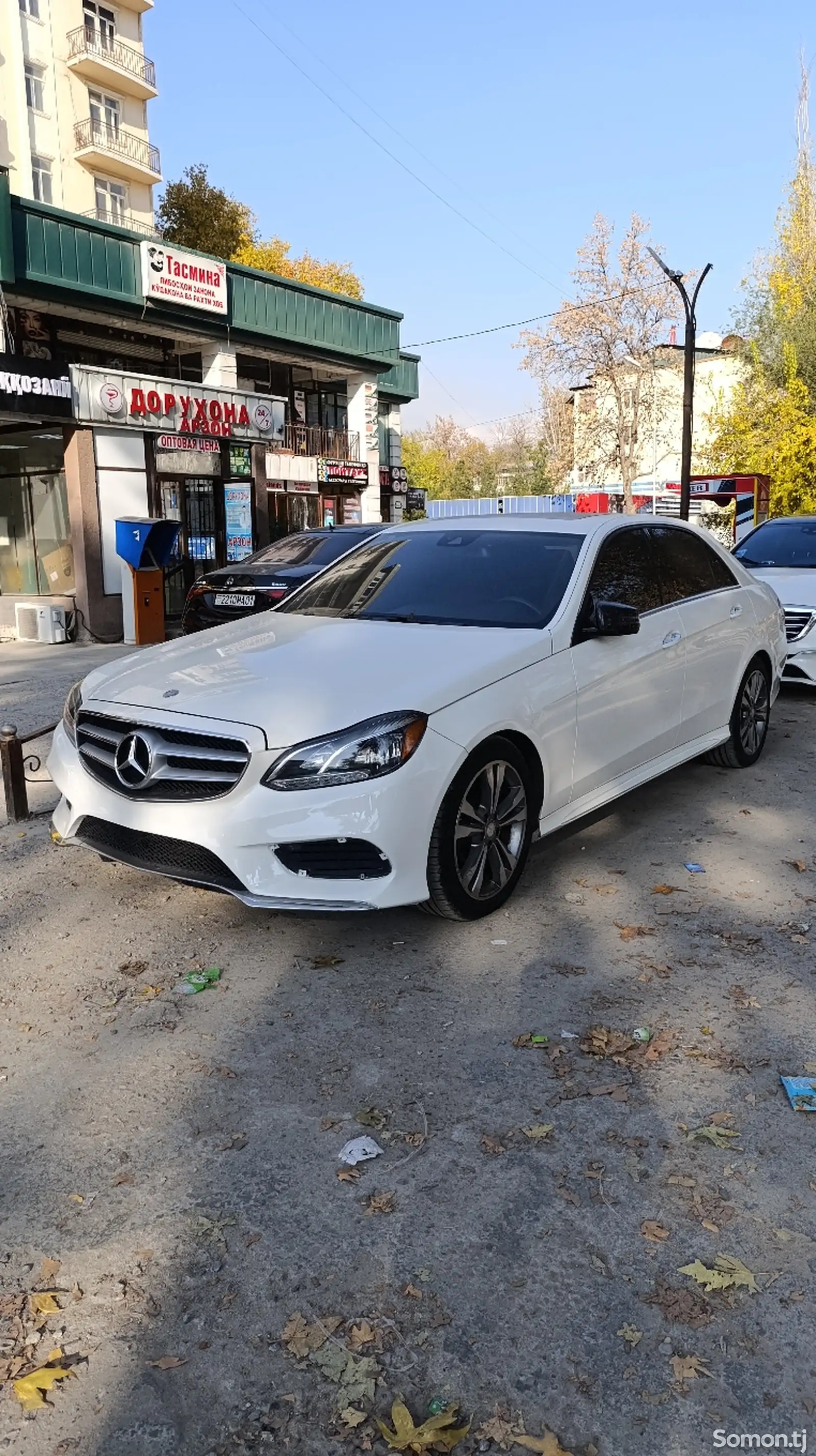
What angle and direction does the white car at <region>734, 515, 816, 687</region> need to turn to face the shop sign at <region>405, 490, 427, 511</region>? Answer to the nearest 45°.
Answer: approximately 90° to its right

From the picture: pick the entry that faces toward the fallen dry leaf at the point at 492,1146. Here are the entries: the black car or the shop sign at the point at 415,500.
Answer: the shop sign

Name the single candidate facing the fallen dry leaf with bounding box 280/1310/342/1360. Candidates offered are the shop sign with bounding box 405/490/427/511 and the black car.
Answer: the shop sign

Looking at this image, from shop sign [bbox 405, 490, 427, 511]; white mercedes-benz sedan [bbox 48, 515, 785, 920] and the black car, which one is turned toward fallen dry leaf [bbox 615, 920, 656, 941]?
the shop sign

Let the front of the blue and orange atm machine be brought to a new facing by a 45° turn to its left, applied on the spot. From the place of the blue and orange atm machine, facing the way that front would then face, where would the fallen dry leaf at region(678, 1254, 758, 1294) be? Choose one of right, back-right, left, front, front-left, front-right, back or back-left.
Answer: right

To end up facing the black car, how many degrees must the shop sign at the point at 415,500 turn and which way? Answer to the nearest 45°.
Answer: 0° — it already faces it

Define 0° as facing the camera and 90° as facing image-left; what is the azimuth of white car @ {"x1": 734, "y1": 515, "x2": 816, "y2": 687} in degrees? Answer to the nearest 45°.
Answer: approximately 45°

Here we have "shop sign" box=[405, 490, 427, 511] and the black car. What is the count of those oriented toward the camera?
1

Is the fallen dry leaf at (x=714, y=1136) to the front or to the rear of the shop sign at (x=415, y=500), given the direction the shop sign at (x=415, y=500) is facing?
to the front

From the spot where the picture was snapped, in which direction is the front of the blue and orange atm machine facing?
facing the viewer and to the right of the viewer

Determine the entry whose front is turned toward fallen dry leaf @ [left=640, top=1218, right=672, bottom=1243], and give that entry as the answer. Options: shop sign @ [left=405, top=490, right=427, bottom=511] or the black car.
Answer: the shop sign

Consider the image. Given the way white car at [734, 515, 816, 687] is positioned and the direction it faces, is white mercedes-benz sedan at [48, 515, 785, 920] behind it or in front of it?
in front

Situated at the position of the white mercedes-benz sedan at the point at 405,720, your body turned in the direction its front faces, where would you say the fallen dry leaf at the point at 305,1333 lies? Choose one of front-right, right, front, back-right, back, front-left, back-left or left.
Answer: front-left
